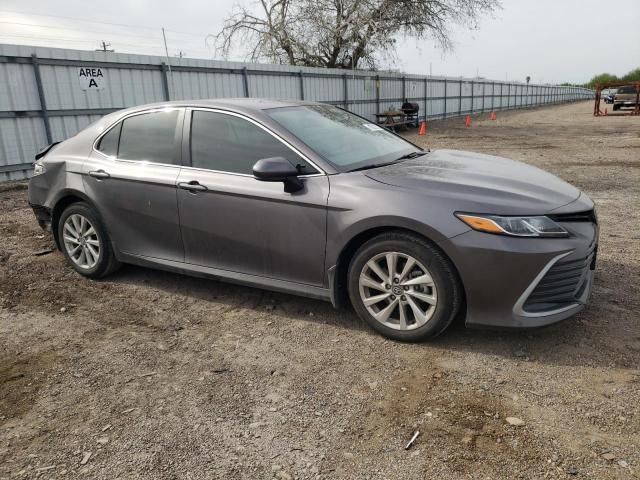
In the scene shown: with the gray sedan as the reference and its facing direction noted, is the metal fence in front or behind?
behind

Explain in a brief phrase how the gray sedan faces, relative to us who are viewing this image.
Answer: facing the viewer and to the right of the viewer
